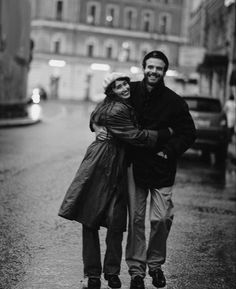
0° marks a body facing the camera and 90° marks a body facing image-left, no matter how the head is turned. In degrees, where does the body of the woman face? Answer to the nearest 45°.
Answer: approximately 315°

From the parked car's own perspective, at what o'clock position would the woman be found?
The woman is roughly at 6 o'clock from the parked car.

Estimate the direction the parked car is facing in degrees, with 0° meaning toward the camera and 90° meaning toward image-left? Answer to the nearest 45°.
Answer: approximately 180°

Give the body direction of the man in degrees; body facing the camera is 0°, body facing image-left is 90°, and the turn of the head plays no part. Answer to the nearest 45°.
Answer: approximately 0°

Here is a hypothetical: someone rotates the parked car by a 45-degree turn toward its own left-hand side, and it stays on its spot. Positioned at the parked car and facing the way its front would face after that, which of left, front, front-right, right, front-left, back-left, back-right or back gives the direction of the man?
back-left

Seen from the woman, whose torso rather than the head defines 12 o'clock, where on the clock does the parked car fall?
The parked car is roughly at 8 o'clock from the woman.
